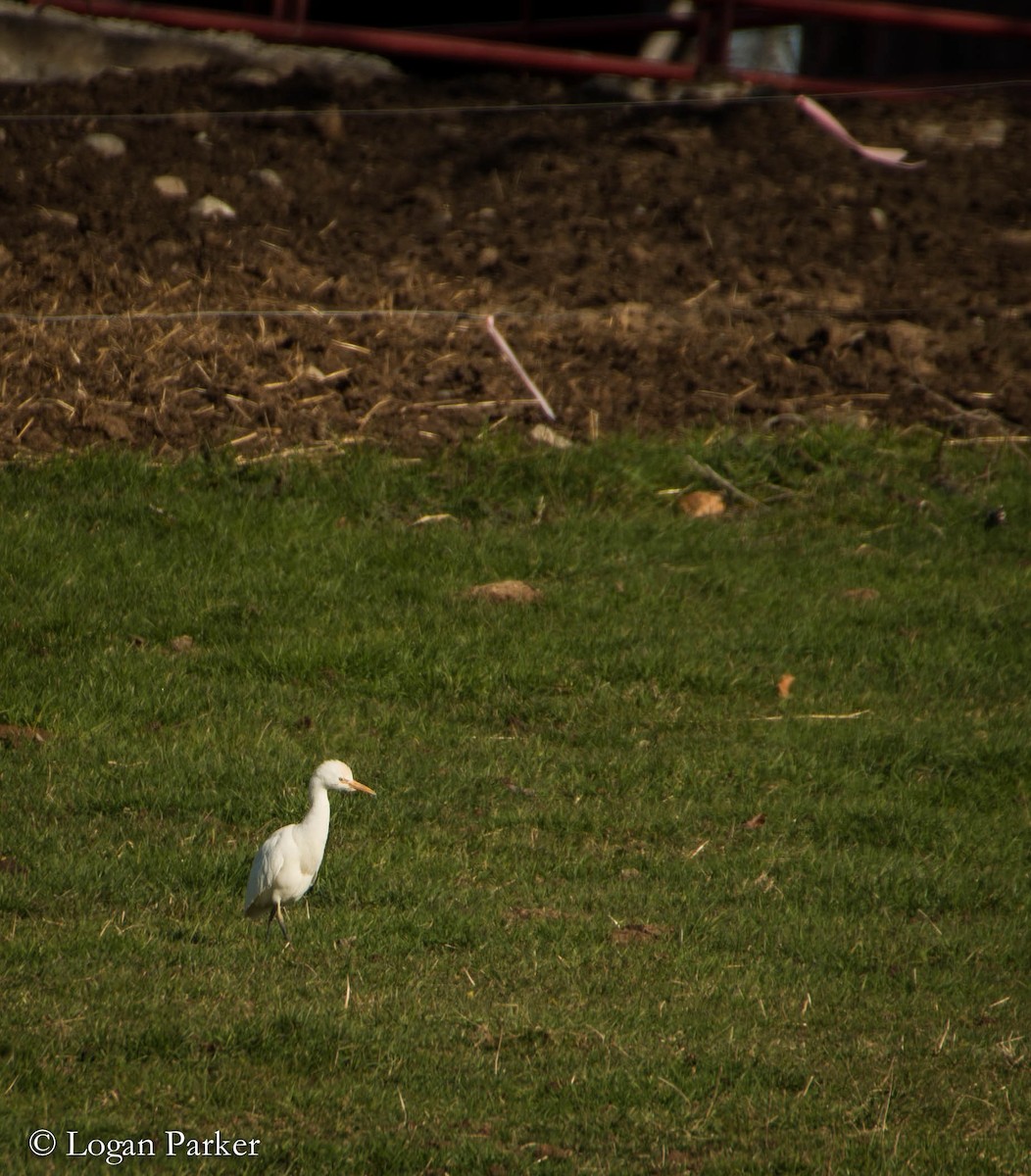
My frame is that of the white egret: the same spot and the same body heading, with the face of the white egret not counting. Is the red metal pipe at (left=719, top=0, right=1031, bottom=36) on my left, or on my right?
on my left

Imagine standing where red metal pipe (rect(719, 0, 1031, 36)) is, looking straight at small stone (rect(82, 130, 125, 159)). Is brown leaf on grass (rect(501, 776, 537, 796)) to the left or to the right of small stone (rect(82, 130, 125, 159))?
left

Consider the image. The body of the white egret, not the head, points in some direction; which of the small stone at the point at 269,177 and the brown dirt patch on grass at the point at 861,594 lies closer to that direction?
the brown dirt patch on grass

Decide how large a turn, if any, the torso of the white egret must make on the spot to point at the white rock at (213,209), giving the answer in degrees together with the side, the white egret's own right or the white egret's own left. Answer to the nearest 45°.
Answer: approximately 90° to the white egret's own left

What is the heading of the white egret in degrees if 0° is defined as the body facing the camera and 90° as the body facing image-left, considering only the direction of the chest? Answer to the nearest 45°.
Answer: approximately 270°

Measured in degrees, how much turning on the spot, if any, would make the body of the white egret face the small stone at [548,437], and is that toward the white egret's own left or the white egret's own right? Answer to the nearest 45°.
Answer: approximately 90° to the white egret's own left

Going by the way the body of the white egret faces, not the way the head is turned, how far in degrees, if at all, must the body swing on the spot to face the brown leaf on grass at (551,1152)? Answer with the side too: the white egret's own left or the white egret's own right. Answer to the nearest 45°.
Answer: approximately 45° to the white egret's own right

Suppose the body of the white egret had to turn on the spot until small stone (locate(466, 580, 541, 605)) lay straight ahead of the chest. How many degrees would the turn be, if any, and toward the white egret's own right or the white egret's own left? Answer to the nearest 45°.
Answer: approximately 90° to the white egret's own left
